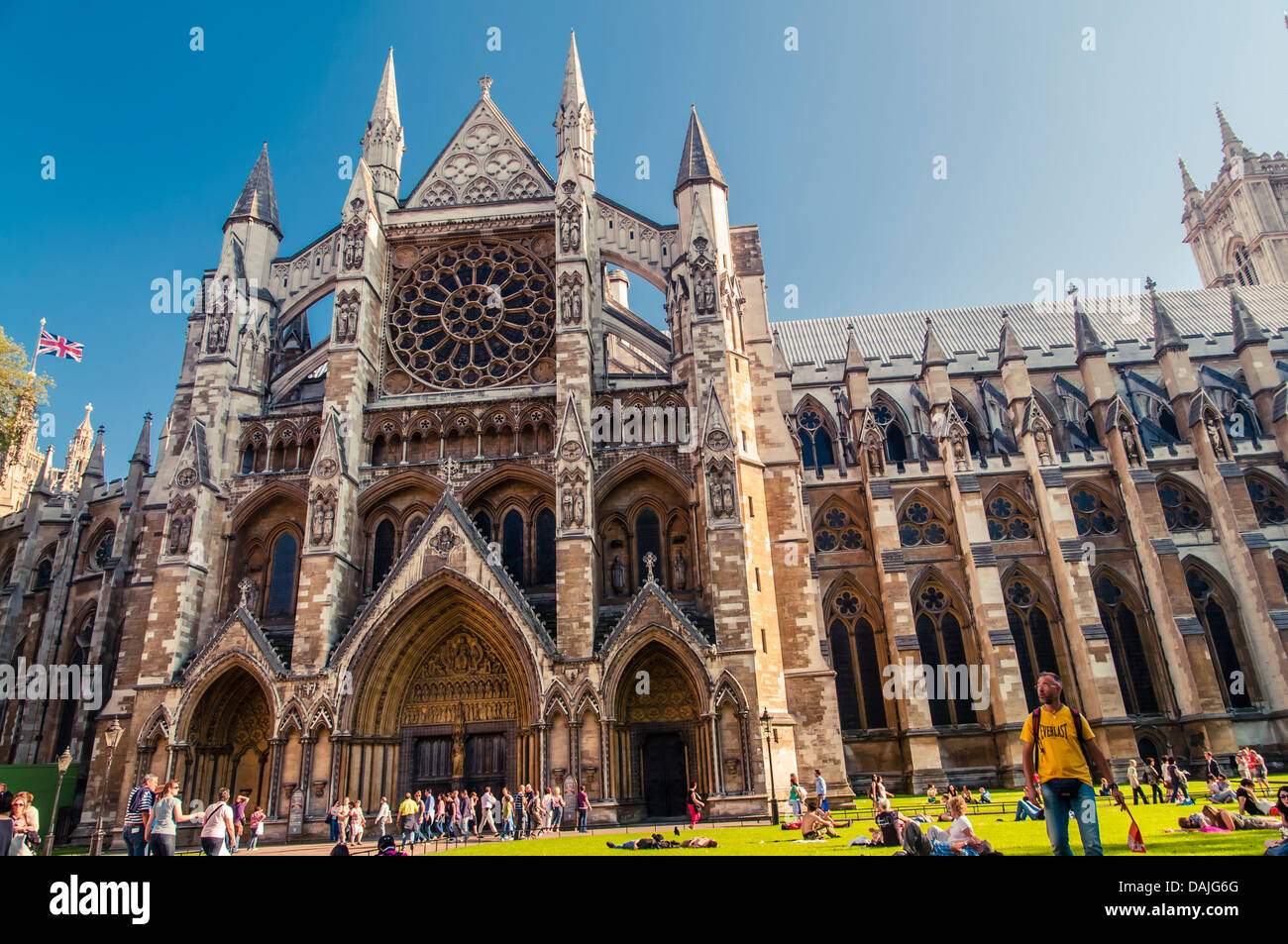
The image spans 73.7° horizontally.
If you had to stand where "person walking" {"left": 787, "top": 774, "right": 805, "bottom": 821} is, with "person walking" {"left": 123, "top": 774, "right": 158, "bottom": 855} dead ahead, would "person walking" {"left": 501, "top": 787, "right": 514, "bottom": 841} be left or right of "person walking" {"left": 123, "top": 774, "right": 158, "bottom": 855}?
right

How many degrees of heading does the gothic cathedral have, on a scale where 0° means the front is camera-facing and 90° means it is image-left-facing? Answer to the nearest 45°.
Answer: approximately 0°
